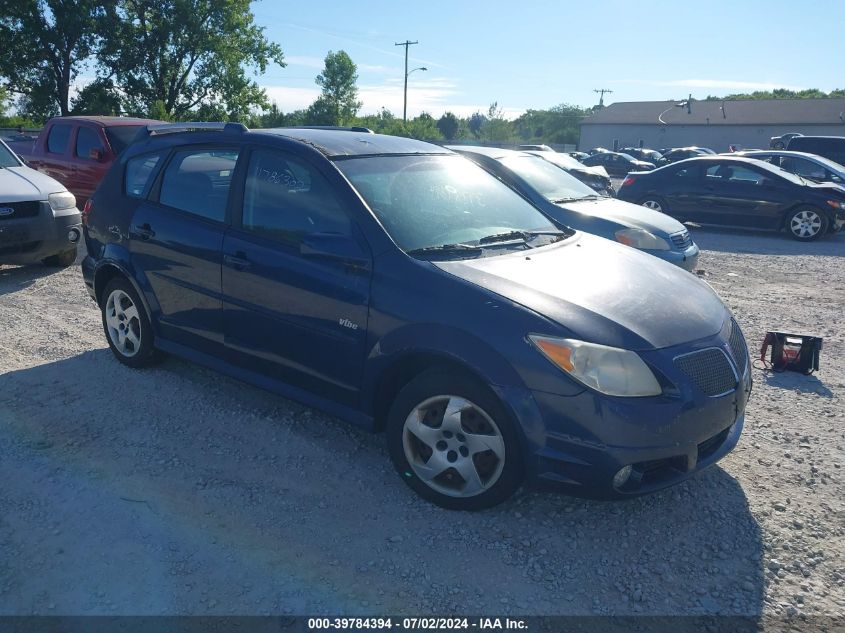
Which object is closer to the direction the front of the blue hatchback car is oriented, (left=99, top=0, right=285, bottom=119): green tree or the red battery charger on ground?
the red battery charger on ground

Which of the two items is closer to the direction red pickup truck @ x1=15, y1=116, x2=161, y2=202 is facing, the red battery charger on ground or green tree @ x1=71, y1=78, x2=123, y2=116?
the red battery charger on ground

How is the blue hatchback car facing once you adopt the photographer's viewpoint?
facing the viewer and to the right of the viewer

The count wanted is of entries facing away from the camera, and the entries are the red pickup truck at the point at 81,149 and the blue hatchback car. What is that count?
0

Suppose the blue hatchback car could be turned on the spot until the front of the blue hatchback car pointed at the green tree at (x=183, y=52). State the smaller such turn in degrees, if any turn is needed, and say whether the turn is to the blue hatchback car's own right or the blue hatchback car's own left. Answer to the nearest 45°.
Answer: approximately 135° to the blue hatchback car's own left

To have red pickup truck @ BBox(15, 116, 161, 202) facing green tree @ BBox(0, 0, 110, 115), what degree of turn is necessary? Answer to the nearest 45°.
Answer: approximately 135° to its left

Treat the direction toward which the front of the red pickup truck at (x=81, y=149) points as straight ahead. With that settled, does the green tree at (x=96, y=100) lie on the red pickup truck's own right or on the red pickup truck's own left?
on the red pickup truck's own left
